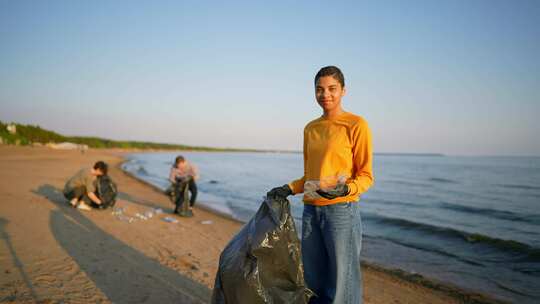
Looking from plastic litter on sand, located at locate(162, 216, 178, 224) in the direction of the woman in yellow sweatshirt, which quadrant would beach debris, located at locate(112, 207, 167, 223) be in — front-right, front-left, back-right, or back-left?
back-right

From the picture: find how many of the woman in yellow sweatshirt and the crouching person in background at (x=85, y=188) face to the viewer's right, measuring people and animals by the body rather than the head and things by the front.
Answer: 1

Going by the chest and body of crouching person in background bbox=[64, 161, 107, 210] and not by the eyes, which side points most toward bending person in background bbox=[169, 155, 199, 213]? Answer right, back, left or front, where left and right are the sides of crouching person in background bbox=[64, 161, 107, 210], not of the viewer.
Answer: front

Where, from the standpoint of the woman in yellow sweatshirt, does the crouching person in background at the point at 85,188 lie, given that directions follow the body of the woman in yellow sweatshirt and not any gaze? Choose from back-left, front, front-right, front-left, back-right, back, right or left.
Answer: right

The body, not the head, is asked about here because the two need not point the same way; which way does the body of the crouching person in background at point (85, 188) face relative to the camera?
to the viewer's right

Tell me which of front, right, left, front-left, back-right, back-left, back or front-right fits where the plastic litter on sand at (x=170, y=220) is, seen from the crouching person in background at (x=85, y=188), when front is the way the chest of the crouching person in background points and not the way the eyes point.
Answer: front-right

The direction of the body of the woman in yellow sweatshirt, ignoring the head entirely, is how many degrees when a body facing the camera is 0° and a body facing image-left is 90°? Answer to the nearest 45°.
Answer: approximately 45°

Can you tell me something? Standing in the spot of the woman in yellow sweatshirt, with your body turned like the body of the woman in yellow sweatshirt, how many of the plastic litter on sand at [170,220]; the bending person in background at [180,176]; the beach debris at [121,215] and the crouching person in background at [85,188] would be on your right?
4

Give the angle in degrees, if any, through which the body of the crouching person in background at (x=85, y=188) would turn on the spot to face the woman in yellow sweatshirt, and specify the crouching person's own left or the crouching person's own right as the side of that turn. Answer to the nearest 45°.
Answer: approximately 90° to the crouching person's own right

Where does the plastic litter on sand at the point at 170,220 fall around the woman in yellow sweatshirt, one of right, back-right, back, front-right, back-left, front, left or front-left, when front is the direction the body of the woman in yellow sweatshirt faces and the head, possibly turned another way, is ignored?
right
